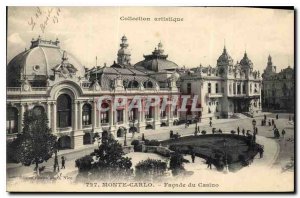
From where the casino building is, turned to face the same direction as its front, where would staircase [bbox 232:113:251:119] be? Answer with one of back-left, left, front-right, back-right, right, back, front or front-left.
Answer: front-left

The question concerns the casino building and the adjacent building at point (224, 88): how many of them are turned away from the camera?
0

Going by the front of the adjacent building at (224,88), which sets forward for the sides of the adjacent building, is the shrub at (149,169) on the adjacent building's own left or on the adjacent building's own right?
on the adjacent building's own right

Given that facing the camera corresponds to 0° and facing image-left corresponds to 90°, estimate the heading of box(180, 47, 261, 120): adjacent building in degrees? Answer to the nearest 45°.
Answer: approximately 315°

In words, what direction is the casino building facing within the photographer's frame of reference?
facing the viewer and to the right of the viewer

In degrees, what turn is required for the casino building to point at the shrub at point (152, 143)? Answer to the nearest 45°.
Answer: approximately 45° to its left

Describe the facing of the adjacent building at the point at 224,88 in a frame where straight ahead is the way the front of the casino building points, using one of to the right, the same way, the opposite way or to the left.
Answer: the same way
